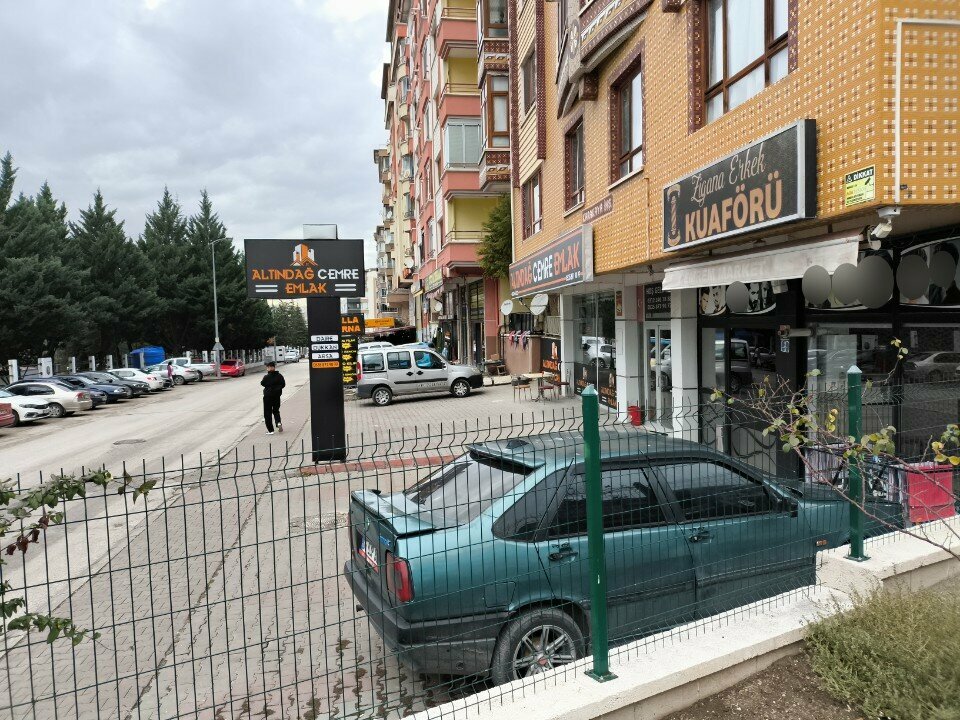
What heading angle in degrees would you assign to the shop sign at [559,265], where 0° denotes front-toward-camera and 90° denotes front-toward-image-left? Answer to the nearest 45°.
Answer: approximately 45°

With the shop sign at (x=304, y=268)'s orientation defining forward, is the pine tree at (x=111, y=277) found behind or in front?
behind

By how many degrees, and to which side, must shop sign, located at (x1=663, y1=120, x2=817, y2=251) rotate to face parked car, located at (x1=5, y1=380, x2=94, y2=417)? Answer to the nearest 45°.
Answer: approximately 45° to its right

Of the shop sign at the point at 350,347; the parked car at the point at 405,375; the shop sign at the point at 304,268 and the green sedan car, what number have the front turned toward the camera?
2

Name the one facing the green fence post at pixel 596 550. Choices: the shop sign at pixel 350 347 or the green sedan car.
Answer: the shop sign

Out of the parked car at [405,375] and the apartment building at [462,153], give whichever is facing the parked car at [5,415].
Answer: the apartment building

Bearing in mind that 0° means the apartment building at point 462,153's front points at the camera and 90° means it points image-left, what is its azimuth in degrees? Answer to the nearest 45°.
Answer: approximately 45°

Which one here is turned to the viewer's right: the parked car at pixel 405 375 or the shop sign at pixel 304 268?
the parked car

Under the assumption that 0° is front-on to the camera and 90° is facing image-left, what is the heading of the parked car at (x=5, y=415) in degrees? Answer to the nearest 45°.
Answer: approximately 315°

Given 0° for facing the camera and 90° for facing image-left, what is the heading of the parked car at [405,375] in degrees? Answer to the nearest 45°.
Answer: approximately 270°

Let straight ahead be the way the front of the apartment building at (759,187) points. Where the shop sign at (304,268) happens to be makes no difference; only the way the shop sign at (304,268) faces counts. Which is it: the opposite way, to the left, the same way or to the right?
to the left

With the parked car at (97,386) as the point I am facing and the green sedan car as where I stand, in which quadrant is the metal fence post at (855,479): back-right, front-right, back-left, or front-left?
back-right

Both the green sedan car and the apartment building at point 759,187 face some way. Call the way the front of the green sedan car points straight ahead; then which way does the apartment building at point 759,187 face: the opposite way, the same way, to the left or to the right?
the opposite way
